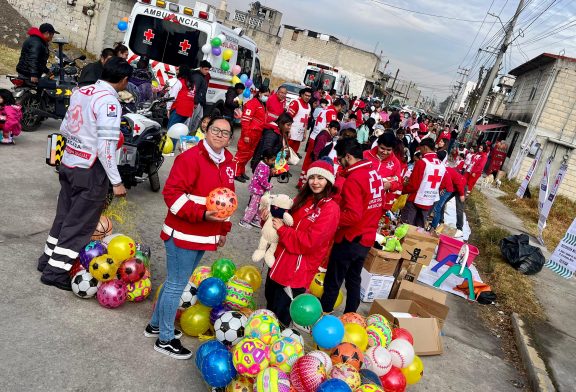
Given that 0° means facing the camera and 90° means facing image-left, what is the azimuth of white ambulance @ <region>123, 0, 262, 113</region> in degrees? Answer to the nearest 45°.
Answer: approximately 225°

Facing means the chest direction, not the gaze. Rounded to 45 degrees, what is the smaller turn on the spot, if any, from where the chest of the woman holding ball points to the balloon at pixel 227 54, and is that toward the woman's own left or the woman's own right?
approximately 135° to the woman's own left

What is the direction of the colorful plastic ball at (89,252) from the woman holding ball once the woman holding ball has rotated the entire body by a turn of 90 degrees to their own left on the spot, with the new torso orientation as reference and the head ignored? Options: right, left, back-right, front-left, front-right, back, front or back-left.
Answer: left

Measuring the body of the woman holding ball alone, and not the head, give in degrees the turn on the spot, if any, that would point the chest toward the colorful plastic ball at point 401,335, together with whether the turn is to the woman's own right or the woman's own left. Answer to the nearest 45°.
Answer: approximately 45° to the woman's own left

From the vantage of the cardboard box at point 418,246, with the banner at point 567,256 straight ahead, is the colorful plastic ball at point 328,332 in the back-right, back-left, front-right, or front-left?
back-right

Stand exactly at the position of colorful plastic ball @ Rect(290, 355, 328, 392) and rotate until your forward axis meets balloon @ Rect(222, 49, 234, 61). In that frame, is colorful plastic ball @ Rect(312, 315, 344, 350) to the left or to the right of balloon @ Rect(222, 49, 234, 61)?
right

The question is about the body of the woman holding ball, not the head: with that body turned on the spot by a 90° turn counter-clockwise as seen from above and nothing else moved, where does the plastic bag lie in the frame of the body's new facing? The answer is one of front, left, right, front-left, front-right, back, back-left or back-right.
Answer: front

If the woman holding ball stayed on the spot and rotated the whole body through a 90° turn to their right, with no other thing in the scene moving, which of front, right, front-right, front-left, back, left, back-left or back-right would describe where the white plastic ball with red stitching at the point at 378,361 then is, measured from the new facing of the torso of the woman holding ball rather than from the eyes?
back-left

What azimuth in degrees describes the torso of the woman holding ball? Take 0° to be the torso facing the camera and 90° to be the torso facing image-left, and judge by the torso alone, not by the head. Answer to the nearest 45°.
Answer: approximately 315°

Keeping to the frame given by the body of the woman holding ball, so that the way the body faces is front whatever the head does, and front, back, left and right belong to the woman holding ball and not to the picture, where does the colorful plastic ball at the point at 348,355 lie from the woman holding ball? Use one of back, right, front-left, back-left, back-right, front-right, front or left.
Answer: front-left
